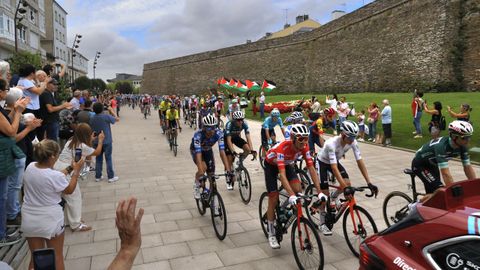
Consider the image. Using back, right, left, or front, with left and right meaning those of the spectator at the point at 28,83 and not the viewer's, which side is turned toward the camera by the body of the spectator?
right

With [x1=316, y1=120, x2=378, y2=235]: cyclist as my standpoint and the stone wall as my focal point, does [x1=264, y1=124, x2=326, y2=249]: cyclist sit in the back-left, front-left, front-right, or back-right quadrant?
back-left

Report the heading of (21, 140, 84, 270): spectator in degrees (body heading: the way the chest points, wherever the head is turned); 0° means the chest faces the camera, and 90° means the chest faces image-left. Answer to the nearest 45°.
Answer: approximately 225°

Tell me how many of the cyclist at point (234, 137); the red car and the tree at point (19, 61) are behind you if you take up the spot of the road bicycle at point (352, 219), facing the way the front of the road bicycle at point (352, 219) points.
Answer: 2

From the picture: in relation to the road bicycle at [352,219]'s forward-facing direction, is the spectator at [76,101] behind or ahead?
behind

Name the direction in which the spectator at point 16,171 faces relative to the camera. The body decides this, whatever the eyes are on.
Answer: to the viewer's right

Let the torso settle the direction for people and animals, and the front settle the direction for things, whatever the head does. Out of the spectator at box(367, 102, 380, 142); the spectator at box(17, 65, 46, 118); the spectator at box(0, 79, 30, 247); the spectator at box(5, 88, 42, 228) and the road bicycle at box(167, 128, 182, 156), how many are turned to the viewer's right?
3

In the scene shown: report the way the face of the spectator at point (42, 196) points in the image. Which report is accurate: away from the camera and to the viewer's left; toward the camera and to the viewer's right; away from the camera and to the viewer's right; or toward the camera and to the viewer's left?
away from the camera and to the viewer's right

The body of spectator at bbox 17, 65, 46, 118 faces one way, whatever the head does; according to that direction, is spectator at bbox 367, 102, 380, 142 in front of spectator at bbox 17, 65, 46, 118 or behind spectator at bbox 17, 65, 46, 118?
in front

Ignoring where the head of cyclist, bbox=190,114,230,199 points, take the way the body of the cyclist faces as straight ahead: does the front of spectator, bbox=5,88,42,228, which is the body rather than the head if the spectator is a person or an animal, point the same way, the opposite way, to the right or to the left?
to the left

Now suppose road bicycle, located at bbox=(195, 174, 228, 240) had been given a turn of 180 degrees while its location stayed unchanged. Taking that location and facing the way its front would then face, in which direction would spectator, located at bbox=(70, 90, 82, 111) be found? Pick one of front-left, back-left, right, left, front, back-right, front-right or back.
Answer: front
